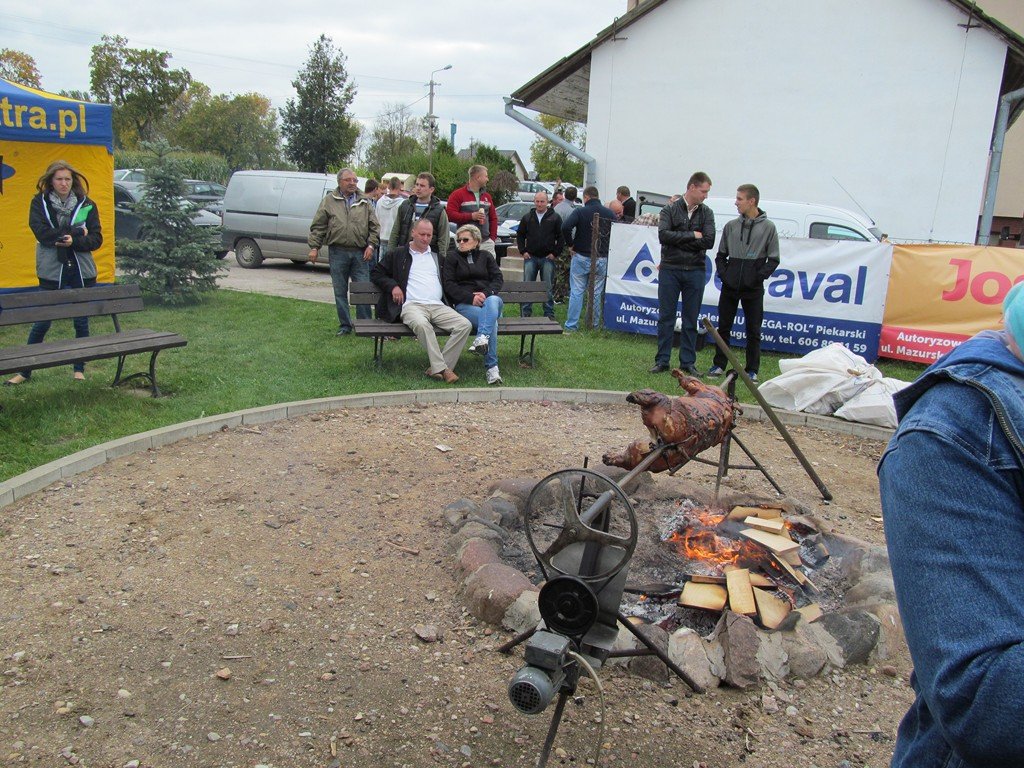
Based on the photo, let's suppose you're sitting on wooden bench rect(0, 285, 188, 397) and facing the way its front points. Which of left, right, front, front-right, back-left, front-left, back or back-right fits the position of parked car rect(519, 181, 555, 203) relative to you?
left

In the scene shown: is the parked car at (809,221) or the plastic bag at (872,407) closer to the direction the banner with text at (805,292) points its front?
the plastic bag

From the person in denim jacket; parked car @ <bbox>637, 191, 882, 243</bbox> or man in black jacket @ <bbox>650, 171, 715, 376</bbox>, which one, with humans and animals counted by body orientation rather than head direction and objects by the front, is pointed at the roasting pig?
the man in black jacket

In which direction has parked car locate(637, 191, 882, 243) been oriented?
to the viewer's right

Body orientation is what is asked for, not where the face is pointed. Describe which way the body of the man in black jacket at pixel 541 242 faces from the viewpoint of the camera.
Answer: toward the camera

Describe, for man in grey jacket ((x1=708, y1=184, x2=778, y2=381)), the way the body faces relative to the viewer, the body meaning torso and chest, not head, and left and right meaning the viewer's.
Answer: facing the viewer and to the left of the viewer

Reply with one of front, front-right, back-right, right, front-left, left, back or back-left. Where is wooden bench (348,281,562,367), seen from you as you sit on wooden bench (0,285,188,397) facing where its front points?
front-left

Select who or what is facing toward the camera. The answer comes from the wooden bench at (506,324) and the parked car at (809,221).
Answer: the wooden bench

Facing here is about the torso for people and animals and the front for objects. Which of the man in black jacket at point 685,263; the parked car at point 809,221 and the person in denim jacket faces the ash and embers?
the man in black jacket

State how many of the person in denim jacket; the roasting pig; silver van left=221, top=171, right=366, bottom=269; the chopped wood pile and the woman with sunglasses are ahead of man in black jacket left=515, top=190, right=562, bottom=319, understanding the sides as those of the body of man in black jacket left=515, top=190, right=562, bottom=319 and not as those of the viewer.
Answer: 4

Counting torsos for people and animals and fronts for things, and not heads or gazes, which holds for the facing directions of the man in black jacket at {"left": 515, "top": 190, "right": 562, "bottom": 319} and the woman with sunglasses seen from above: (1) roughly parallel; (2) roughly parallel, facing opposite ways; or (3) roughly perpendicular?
roughly parallel

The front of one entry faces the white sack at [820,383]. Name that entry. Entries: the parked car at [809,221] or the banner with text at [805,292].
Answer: the banner with text

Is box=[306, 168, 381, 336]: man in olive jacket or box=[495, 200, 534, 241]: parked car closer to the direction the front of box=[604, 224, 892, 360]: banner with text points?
the man in olive jacket
